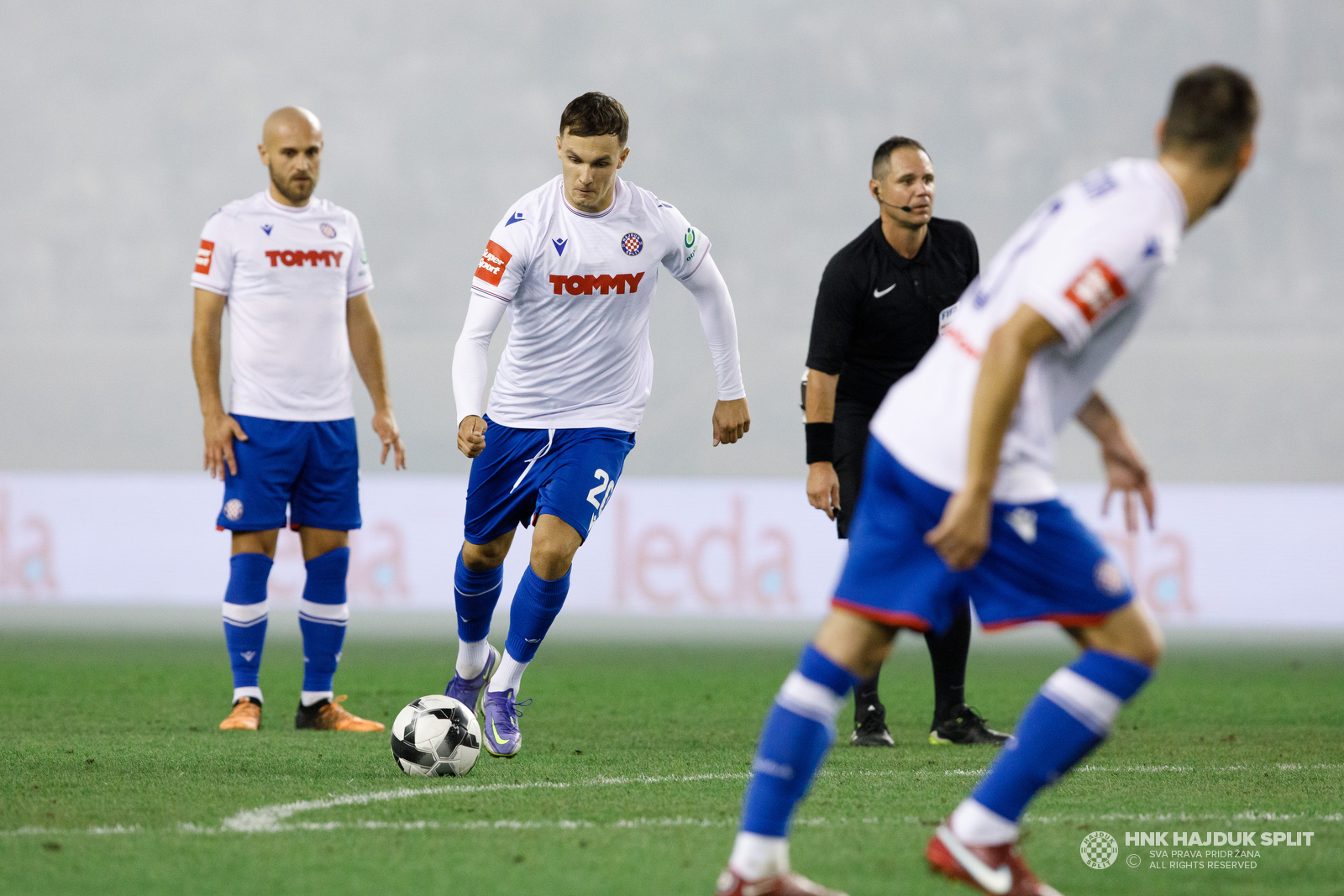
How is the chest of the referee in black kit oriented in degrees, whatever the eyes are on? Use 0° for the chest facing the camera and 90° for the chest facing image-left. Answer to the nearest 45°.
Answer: approximately 315°

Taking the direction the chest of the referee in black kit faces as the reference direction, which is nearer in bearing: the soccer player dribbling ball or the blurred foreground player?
the blurred foreground player

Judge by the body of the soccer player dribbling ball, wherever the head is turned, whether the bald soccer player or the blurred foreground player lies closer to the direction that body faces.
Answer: the blurred foreground player

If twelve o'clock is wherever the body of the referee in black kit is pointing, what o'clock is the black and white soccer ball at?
The black and white soccer ball is roughly at 3 o'clock from the referee in black kit.

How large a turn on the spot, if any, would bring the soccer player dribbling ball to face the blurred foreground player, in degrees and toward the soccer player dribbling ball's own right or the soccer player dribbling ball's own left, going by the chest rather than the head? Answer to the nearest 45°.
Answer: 0° — they already face them

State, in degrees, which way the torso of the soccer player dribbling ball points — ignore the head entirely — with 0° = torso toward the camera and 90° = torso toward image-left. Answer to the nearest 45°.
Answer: approximately 0°

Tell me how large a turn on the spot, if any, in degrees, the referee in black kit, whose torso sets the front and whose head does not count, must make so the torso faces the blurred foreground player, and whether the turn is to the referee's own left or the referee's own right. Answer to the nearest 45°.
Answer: approximately 45° to the referee's own right

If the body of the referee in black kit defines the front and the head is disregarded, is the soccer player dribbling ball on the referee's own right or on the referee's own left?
on the referee's own right

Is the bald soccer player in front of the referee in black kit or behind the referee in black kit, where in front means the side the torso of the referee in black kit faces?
behind
